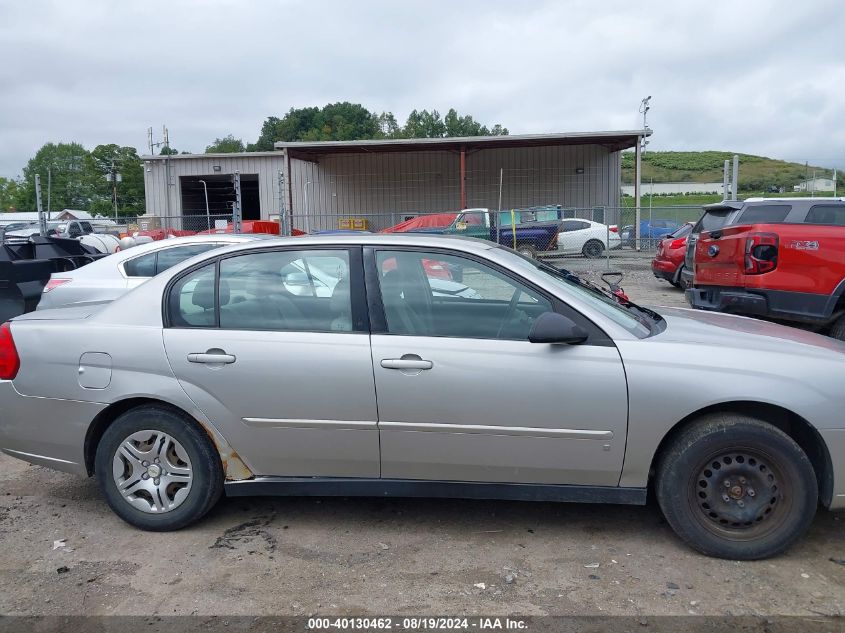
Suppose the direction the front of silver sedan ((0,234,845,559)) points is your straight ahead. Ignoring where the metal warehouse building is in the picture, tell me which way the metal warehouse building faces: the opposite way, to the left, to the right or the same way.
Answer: to the right

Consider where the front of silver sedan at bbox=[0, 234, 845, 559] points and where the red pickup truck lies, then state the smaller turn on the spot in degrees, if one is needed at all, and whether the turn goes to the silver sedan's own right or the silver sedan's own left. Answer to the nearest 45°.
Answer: approximately 45° to the silver sedan's own left

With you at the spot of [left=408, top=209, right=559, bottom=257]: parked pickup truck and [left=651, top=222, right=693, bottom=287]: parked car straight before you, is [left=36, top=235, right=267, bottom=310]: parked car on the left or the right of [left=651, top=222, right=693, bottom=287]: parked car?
right

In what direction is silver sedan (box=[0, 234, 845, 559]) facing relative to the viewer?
to the viewer's right

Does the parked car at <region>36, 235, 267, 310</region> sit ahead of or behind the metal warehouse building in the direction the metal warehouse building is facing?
ahead

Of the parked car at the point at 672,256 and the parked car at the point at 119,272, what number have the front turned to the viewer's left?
0

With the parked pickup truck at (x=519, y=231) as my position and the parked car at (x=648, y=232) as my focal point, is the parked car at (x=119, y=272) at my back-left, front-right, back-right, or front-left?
back-right

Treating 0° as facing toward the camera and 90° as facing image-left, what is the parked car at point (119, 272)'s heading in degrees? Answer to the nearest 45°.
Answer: approximately 270°

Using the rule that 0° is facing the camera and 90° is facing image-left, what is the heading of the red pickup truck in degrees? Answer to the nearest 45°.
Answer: approximately 225°

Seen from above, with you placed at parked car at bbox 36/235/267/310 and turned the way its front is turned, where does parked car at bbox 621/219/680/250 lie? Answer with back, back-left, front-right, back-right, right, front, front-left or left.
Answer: front-left

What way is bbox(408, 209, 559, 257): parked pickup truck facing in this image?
to the viewer's left

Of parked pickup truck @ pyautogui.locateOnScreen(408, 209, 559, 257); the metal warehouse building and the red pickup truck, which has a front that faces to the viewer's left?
the parked pickup truck

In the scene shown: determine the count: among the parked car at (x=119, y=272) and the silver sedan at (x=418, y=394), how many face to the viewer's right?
2

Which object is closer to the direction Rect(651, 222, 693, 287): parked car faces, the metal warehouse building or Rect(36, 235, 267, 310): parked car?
the metal warehouse building
